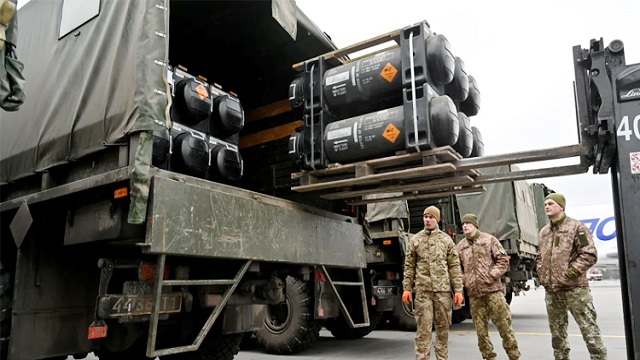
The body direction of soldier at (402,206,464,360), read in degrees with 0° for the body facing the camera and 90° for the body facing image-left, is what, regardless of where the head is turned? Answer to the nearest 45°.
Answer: approximately 0°

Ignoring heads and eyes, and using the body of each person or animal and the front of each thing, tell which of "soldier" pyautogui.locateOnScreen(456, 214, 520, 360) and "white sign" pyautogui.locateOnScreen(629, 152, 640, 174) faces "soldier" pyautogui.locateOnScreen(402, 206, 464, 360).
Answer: "soldier" pyautogui.locateOnScreen(456, 214, 520, 360)

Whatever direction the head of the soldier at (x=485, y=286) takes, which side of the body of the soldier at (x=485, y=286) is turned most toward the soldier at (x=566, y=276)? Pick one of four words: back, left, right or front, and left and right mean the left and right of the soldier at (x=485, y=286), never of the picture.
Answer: left

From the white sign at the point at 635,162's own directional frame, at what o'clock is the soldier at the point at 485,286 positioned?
The soldier is roughly at 5 o'clock from the white sign.

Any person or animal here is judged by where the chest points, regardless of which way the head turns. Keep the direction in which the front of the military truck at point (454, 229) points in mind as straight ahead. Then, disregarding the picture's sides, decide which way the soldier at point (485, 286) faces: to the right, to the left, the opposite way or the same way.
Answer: the opposite way

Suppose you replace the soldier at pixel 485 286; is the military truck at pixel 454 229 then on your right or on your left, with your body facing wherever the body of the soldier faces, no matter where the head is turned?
on your right

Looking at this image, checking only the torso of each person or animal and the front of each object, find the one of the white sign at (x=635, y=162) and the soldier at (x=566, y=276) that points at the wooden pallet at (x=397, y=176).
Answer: the soldier

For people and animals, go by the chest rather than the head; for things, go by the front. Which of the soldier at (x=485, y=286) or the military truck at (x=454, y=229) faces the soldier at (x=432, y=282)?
the soldier at (x=485, y=286)

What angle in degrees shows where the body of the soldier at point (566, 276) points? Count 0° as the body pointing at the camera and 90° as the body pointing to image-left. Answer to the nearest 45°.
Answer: approximately 45°

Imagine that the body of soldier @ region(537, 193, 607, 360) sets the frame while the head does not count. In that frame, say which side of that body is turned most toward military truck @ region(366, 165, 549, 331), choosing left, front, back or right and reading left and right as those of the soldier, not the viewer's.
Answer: right

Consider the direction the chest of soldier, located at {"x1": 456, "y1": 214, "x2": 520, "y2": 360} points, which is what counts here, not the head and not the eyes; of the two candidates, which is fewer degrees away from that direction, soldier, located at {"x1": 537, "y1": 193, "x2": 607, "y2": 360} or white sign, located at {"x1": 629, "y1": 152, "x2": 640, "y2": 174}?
the white sign

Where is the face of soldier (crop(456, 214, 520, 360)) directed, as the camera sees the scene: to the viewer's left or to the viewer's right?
to the viewer's left
